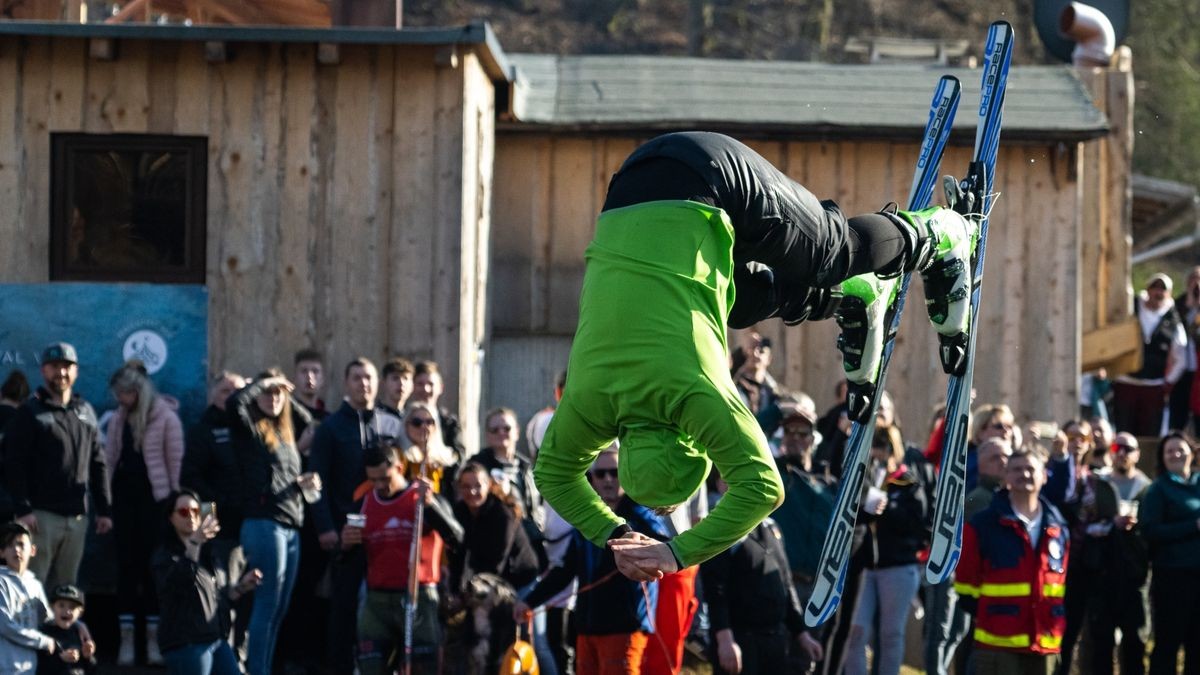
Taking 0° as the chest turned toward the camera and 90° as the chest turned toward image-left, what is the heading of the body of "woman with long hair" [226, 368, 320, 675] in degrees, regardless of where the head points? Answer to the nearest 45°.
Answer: approximately 315°

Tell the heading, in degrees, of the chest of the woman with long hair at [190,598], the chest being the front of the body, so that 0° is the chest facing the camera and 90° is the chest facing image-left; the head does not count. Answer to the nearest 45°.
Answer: approximately 315°

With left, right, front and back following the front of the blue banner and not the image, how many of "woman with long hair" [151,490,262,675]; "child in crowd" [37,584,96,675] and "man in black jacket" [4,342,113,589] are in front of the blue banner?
3

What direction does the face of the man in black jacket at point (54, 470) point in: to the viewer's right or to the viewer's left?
to the viewer's right

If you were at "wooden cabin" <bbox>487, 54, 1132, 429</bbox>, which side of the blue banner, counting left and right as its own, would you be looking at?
left
